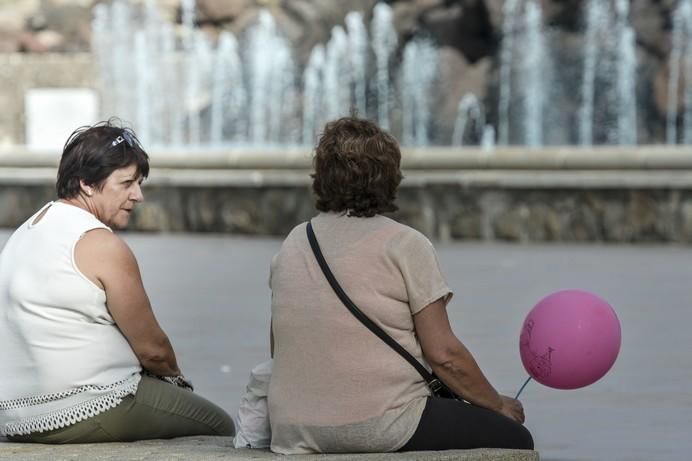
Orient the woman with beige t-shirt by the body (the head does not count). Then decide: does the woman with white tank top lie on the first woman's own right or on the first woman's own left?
on the first woman's own left

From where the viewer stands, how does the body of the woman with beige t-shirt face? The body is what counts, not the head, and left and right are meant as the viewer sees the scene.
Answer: facing away from the viewer and to the right of the viewer

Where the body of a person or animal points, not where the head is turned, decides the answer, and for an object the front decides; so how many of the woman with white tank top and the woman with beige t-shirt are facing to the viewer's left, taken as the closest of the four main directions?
0

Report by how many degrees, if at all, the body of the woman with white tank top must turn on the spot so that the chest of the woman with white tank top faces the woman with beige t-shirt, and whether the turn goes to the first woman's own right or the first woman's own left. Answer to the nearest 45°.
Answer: approximately 90° to the first woman's own right

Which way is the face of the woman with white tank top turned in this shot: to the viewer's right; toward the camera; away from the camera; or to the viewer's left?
to the viewer's right

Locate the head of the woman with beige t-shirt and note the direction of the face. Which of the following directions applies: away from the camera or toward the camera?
away from the camera

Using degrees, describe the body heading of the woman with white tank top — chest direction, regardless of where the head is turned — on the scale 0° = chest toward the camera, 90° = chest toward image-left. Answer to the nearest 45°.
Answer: approximately 225°
